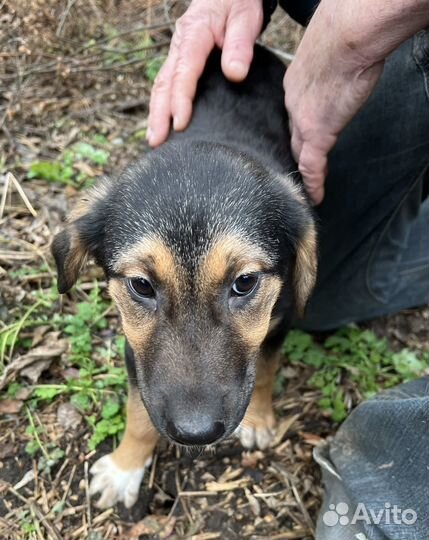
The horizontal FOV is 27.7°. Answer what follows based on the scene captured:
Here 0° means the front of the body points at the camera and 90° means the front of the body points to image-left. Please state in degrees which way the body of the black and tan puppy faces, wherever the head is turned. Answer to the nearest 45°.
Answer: approximately 0°

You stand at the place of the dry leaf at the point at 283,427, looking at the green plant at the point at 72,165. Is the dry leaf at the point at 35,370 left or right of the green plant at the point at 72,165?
left

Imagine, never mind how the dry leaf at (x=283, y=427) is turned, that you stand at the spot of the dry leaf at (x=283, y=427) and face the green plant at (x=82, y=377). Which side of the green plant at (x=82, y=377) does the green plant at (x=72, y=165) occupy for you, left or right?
right
